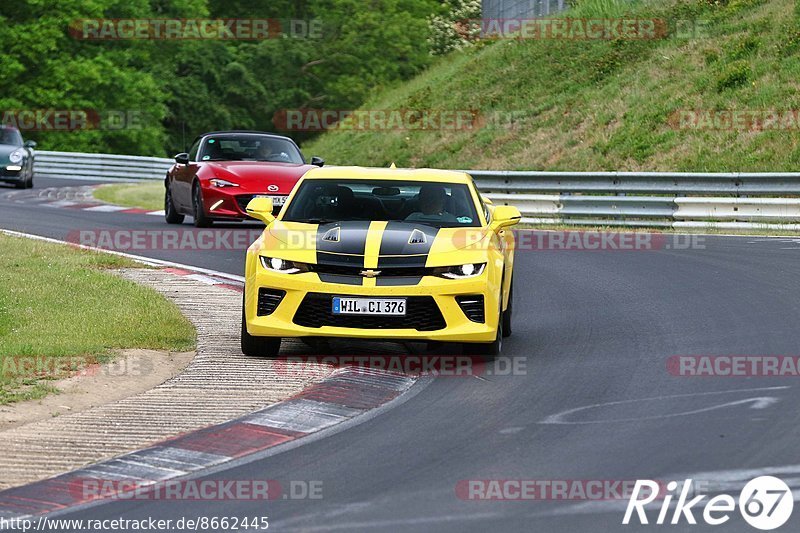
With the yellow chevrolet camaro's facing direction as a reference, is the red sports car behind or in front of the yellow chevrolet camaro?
behind

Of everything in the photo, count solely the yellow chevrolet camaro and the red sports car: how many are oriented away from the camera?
0

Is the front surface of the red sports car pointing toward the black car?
no

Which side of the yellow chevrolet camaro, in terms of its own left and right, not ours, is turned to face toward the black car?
back

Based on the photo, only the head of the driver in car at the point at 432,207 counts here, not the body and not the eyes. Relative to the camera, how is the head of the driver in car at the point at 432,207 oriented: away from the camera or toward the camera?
toward the camera

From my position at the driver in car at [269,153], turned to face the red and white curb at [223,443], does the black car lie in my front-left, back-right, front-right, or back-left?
back-right

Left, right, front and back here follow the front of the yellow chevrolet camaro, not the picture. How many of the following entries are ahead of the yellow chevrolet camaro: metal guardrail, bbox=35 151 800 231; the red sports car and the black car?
0

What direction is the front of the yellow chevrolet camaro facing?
toward the camera

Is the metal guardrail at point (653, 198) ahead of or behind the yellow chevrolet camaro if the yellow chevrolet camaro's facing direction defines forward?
behind

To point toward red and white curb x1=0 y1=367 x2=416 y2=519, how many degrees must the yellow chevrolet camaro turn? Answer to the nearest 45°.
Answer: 0° — it already faces it

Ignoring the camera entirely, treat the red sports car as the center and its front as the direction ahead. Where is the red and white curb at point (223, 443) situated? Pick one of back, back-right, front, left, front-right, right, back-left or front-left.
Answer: front-right

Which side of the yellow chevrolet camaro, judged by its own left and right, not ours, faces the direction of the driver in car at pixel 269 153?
back

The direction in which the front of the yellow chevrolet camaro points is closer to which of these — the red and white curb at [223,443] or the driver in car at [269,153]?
the red and white curb

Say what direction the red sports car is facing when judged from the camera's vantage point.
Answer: facing the viewer and to the right of the viewer
